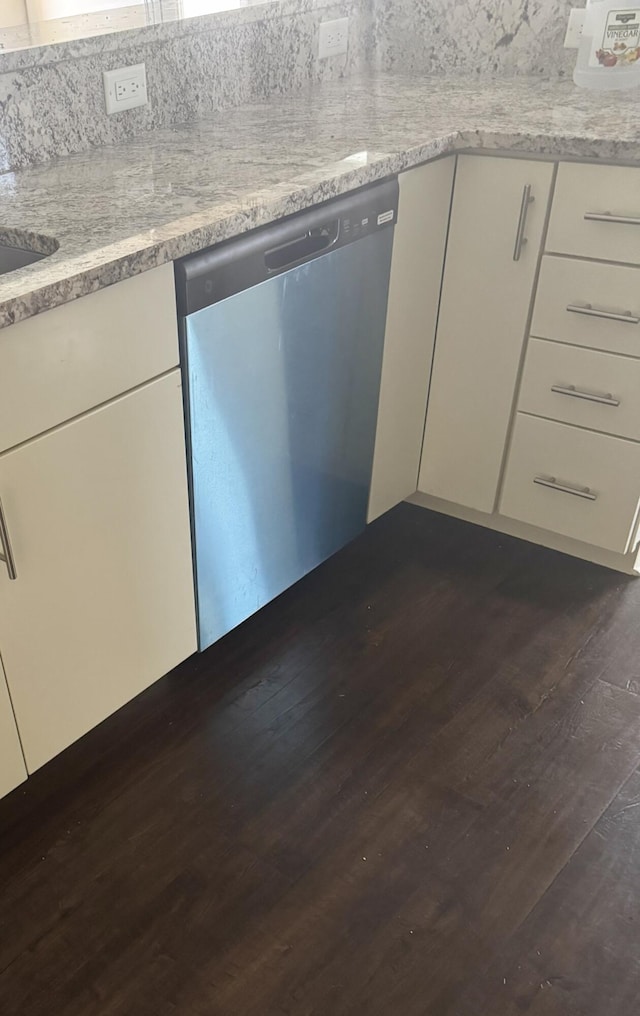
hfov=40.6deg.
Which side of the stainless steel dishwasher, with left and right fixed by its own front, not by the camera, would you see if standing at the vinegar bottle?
left

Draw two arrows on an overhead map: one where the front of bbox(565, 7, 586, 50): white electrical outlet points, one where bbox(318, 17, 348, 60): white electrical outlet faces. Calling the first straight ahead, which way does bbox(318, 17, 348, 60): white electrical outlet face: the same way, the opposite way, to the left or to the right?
to the left

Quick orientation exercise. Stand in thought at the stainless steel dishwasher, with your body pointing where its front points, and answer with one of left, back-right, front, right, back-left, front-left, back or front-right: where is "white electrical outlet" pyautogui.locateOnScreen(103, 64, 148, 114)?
back

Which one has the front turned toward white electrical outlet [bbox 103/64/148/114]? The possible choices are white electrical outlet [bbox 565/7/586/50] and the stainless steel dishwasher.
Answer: white electrical outlet [bbox 565/7/586/50]

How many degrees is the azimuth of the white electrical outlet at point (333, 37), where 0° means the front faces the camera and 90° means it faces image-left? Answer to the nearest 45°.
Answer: approximately 315°

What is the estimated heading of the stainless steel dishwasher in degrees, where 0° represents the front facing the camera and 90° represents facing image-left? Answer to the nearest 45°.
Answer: approximately 315°

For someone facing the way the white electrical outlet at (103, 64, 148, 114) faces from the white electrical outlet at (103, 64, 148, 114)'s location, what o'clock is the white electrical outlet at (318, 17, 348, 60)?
the white electrical outlet at (318, 17, 348, 60) is roughly at 9 o'clock from the white electrical outlet at (103, 64, 148, 114).

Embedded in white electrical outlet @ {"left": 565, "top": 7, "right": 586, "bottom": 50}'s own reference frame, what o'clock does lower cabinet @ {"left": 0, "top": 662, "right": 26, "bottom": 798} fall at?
The lower cabinet is roughly at 11 o'clock from the white electrical outlet.
